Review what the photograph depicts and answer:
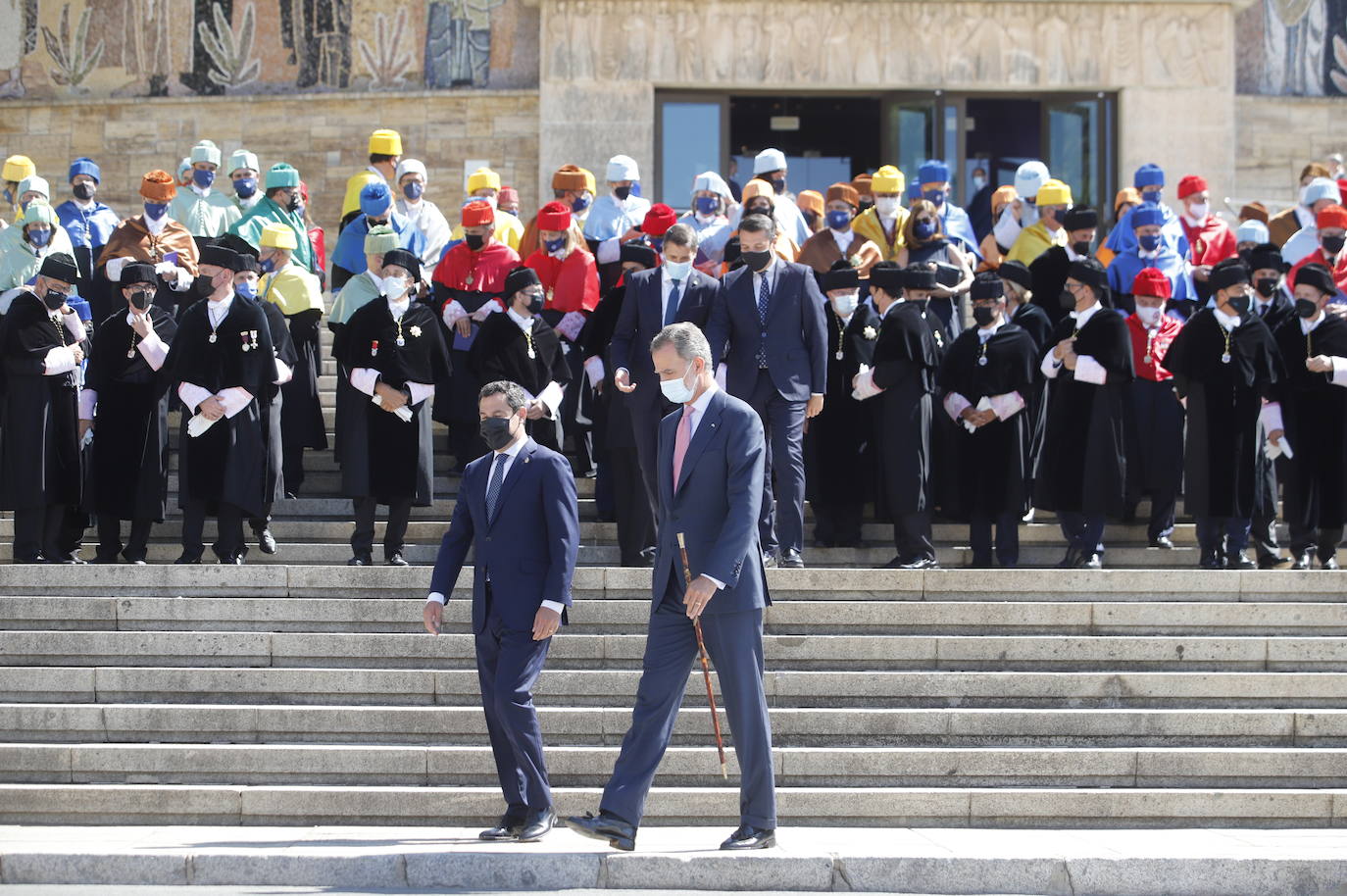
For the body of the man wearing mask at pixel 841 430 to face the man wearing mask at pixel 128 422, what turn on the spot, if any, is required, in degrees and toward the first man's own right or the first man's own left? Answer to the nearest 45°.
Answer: approximately 90° to the first man's own right

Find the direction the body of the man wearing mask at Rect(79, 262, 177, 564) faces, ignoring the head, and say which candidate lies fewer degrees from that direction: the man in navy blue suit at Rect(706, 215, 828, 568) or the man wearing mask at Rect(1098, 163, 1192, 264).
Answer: the man in navy blue suit

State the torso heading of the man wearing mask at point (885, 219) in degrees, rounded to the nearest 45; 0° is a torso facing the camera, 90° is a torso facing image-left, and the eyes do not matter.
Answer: approximately 0°

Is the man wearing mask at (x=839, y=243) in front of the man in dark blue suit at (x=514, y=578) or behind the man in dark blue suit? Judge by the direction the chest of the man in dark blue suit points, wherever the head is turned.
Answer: behind

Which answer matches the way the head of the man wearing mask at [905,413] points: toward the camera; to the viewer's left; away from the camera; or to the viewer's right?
to the viewer's left

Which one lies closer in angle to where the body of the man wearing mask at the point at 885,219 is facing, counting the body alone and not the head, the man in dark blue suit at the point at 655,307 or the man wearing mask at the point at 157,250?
the man in dark blue suit

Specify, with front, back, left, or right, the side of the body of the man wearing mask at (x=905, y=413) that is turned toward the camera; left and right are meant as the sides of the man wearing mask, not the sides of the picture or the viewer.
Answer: left

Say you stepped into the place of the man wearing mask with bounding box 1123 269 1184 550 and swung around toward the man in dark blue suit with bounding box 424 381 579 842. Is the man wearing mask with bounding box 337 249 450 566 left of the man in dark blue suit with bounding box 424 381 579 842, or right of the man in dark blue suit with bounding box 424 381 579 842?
right

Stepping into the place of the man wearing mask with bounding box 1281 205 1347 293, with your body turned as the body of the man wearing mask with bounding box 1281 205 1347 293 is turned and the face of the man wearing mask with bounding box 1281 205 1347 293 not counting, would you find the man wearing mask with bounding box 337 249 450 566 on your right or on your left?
on your right

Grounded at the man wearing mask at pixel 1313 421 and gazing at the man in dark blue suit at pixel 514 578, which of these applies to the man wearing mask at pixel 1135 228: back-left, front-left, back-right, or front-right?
back-right

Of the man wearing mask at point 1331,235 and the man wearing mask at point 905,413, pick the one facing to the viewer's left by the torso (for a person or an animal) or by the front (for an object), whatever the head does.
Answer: the man wearing mask at point 905,413

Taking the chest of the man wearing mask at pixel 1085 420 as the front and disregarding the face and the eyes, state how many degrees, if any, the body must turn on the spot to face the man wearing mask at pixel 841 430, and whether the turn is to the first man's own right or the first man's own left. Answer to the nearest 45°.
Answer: approximately 45° to the first man's own right
